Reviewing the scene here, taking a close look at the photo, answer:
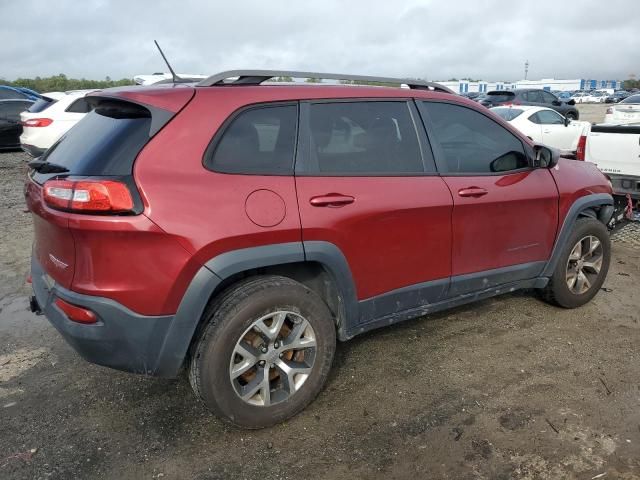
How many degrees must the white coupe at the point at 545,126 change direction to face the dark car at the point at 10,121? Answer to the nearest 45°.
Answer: approximately 135° to its left

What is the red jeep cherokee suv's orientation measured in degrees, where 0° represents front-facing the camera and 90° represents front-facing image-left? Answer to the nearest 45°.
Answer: approximately 225°

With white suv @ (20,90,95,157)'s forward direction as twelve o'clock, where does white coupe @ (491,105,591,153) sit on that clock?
white coupe @ (491,105,591,153) is roughly at 2 o'clock from white suv @ (20,90,95,157).

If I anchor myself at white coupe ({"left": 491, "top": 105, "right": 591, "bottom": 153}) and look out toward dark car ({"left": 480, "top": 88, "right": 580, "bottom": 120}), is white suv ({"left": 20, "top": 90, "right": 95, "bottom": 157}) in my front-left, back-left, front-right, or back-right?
back-left

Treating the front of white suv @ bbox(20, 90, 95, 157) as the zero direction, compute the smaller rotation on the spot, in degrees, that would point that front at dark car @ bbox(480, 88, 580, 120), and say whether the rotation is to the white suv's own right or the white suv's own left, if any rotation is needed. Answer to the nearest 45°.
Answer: approximately 45° to the white suv's own right

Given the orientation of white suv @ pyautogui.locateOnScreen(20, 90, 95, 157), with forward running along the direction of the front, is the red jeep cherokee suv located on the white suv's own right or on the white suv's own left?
on the white suv's own right

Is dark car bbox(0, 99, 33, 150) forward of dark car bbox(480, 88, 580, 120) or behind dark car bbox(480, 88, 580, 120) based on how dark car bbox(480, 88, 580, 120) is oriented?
behind

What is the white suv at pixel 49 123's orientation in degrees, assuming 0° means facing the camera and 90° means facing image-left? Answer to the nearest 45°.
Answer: approximately 225°

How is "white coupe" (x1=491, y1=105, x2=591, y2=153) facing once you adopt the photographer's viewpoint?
facing away from the viewer and to the right of the viewer

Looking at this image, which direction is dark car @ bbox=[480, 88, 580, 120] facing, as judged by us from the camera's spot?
facing away from the viewer and to the right of the viewer

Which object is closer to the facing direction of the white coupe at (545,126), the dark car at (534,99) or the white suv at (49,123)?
the dark car
